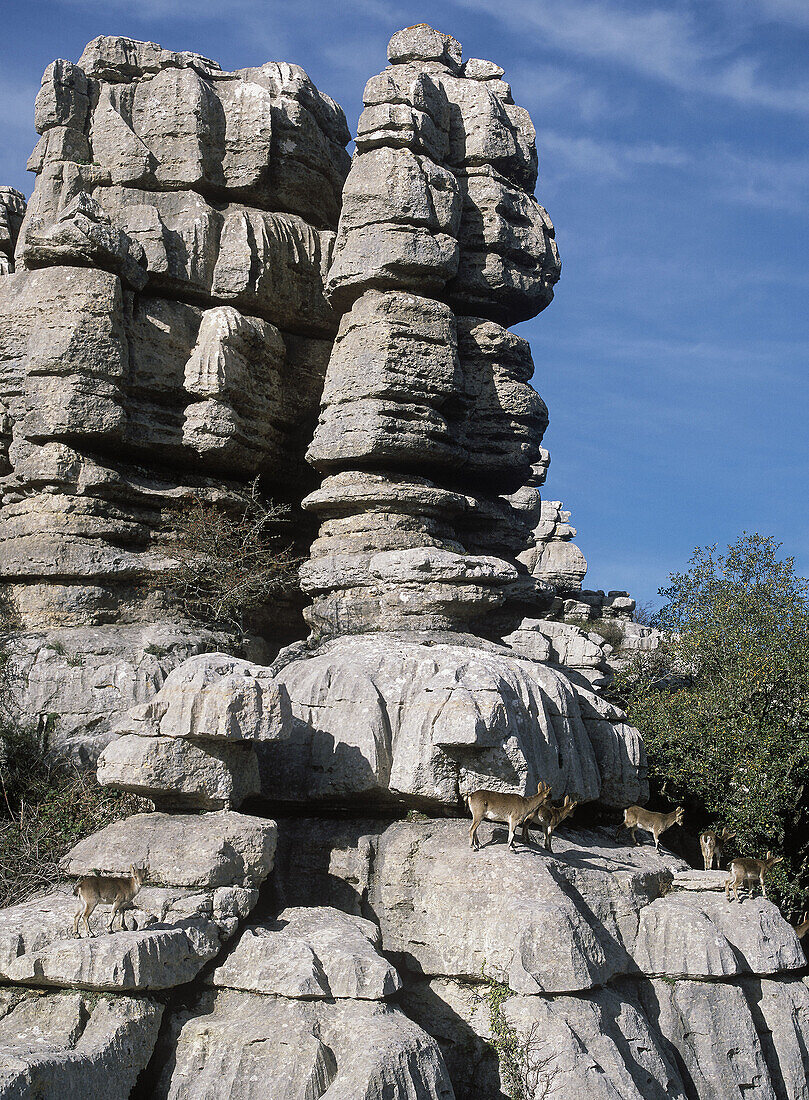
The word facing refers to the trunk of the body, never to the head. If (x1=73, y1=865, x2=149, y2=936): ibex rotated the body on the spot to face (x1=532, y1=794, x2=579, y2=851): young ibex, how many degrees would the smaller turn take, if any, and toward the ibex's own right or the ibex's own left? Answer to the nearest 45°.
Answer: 0° — it already faces it

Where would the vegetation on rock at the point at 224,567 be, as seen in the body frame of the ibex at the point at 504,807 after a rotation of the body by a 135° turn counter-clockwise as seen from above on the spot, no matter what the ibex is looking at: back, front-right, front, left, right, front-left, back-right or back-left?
front

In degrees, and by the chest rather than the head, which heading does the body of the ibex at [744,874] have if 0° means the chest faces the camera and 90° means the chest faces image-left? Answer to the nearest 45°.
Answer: approximately 270°

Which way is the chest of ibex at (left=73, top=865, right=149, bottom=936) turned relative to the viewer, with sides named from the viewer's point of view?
facing to the right of the viewer

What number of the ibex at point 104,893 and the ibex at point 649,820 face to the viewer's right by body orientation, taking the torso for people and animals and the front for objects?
2

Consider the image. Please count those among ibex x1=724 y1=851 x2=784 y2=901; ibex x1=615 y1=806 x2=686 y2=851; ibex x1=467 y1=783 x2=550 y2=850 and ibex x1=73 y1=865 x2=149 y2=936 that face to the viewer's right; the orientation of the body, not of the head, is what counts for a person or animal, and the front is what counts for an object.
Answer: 4

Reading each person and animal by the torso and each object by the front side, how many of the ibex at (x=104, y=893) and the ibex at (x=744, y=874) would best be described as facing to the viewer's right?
2

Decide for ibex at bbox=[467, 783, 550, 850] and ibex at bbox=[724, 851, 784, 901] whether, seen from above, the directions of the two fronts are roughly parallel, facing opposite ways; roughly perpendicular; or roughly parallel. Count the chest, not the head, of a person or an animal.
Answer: roughly parallel

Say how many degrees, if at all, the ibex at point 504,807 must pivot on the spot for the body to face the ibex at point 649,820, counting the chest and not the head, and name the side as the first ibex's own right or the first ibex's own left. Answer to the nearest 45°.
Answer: approximately 45° to the first ibex's own left

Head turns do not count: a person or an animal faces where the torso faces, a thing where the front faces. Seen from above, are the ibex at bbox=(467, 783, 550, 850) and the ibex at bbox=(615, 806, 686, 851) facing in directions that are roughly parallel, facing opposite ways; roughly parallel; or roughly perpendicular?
roughly parallel

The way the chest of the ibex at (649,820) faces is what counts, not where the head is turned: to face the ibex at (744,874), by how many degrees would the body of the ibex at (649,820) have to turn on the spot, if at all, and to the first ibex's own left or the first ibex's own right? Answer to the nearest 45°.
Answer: approximately 45° to the first ibex's own right

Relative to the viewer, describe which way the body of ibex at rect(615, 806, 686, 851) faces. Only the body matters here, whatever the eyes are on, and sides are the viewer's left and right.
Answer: facing to the right of the viewer

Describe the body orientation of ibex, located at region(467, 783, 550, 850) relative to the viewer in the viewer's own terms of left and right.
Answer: facing to the right of the viewer
